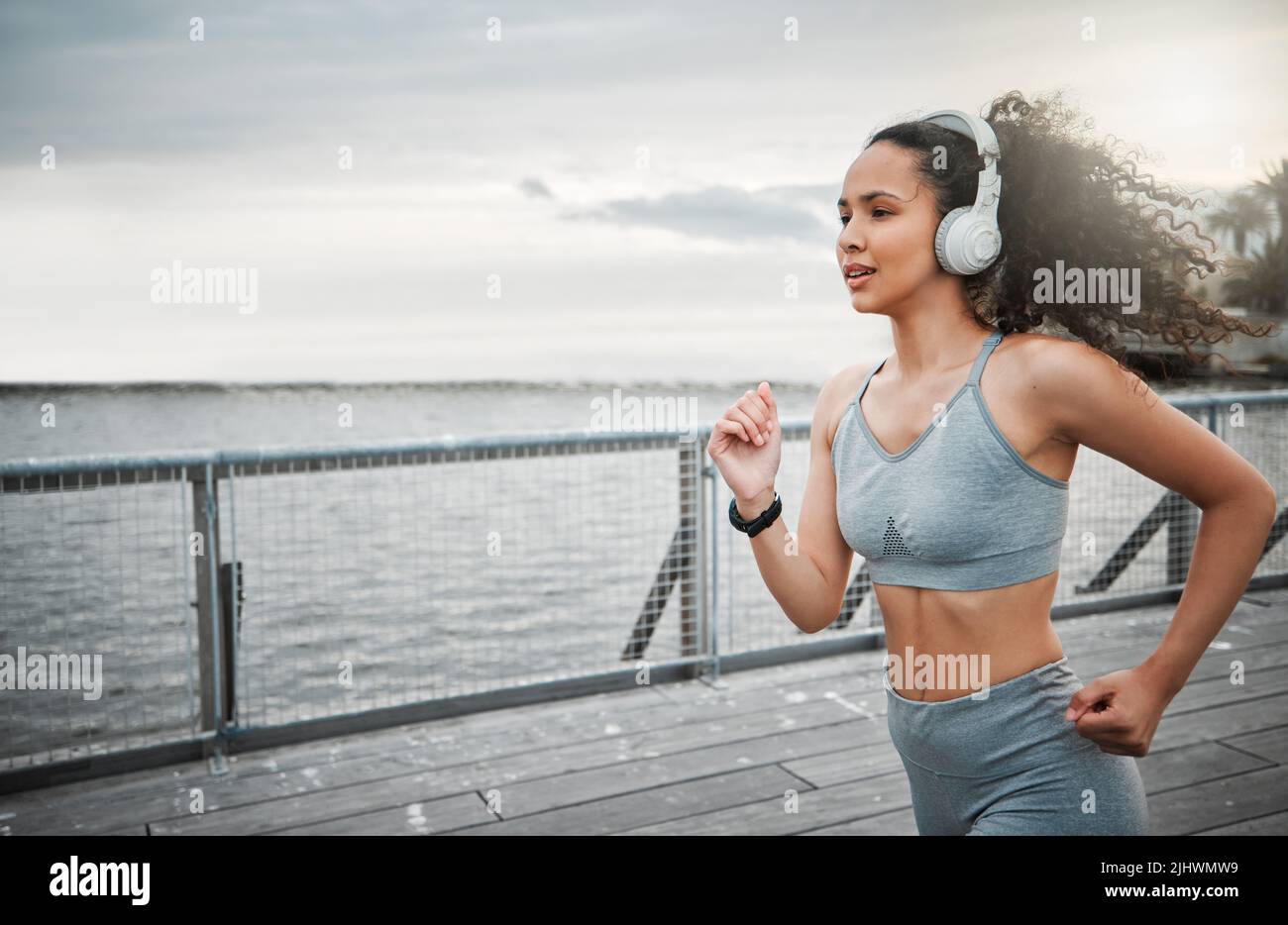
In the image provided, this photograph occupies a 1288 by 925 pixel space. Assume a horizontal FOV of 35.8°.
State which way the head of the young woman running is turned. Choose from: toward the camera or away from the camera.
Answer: toward the camera

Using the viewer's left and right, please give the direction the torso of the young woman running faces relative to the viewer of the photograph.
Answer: facing the viewer and to the left of the viewer

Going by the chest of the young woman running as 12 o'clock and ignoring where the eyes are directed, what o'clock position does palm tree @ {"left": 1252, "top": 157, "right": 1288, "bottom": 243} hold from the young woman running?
The palm tree is roughly at 5 o'clock from the young woman running.

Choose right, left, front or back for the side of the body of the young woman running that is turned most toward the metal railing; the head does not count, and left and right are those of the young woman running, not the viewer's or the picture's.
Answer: right

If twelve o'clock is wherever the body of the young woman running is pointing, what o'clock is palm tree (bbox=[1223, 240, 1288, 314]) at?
The palm tree is roughly at 5 o'clock from the young woman running.
